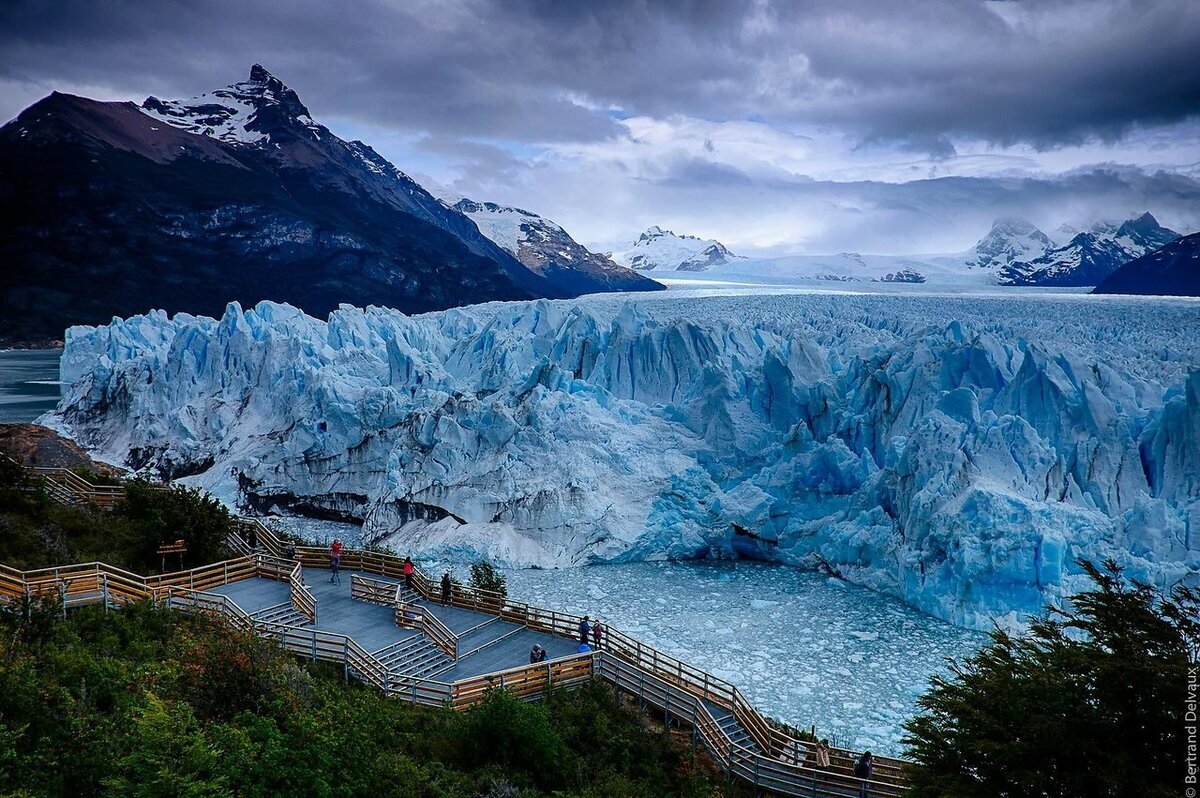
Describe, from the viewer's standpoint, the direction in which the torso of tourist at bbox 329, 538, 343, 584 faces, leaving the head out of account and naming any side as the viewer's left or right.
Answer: facing away from the viewer

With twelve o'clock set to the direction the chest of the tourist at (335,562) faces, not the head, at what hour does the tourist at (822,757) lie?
the tourist at (822,757) is roughly at 5 o'clock from the tourist at (335,562).

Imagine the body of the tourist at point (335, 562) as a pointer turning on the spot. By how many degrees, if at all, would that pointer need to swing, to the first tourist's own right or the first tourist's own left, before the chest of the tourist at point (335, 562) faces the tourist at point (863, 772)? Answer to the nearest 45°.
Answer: approximately 135° to the first tourist's own right
